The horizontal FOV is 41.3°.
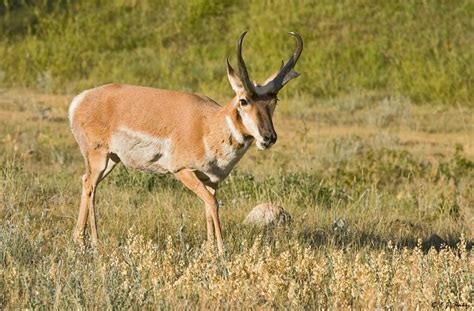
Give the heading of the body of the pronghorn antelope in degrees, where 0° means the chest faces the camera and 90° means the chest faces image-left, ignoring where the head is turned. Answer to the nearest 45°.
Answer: approximately 270°
